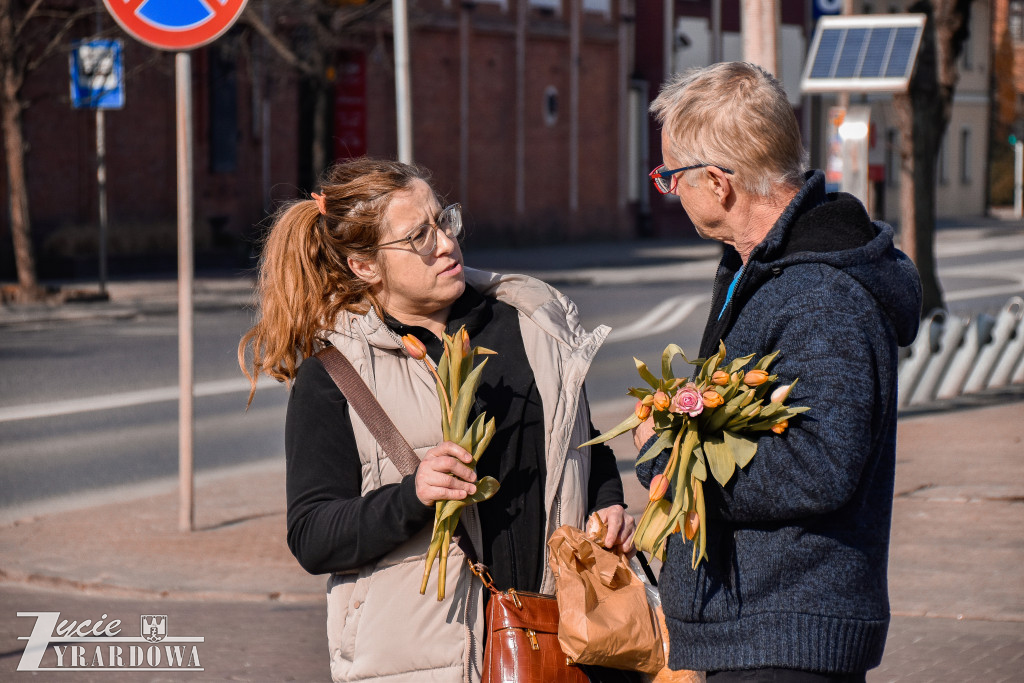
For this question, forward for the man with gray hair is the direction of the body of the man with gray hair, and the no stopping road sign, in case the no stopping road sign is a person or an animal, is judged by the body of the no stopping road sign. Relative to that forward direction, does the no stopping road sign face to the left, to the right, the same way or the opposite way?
to the left

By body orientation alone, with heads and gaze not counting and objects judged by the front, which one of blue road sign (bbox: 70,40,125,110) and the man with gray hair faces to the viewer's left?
the man with gray hair

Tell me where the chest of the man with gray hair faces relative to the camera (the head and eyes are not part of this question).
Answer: to the viewer's left

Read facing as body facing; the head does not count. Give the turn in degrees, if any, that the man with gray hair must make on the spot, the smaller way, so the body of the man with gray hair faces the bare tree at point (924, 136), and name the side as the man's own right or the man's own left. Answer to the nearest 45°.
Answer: approximately 90° to the man's own right

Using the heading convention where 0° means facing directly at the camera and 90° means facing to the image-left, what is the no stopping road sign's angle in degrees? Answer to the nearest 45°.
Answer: approximately 0°

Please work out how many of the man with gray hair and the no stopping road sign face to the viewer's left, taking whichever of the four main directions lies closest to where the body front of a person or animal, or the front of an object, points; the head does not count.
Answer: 1

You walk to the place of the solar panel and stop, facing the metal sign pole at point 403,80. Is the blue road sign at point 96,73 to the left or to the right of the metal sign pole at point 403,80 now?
right

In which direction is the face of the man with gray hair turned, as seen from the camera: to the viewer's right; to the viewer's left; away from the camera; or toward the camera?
to the viewer's left
